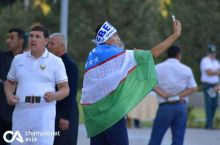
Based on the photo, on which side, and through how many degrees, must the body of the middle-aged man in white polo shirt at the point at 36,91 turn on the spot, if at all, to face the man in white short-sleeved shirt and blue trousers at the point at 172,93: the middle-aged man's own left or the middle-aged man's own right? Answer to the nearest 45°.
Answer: approximately 135° to the middle-aged man's own left

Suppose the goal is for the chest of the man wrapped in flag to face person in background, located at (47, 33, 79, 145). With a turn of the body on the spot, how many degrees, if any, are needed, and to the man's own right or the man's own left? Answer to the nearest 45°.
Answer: approximately 90° to the man's own left

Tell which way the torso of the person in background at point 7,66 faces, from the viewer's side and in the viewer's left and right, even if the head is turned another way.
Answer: facing the viewer and to the left of the viewer
